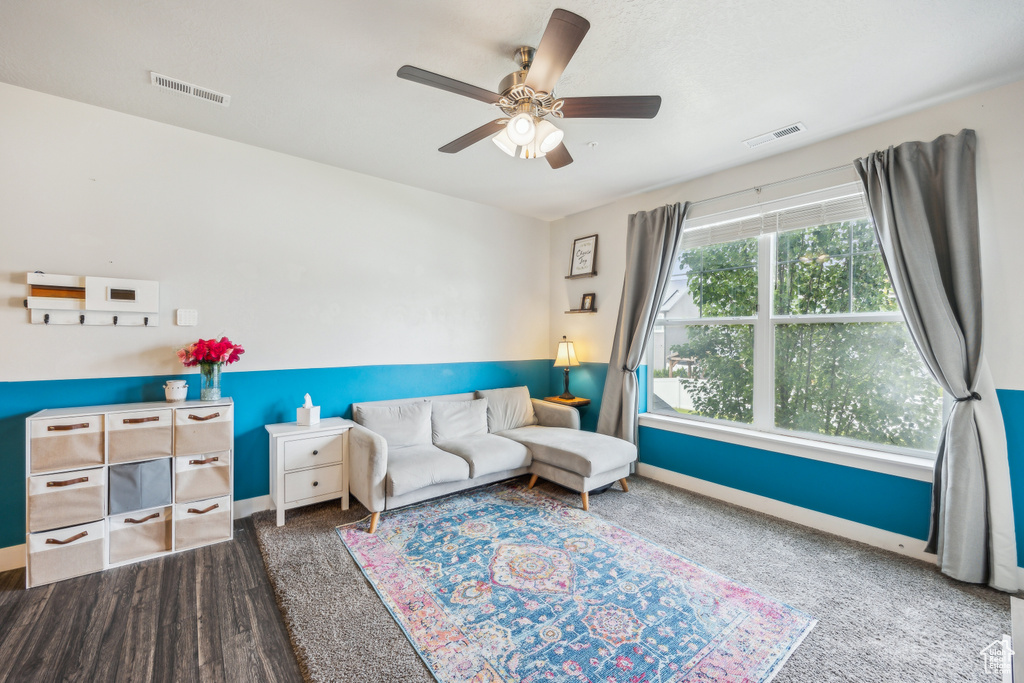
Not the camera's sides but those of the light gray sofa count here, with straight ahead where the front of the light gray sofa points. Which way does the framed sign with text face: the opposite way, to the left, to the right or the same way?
to the right

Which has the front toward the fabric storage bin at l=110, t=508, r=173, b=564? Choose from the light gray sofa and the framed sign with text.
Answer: the framed sign with text

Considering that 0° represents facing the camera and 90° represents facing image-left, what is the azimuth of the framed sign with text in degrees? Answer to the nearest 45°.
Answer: approximately 45°

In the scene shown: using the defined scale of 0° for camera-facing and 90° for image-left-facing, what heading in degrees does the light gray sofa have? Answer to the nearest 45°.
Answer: approximately 315°

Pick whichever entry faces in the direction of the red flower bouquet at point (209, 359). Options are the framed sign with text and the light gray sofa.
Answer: the framed sign with text

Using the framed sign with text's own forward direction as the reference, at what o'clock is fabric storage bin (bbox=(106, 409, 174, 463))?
The fabric storage bin is roughly at 12 o'clock from the framed sign with text.

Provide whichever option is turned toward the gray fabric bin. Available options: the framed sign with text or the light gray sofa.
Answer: the framed sign with text

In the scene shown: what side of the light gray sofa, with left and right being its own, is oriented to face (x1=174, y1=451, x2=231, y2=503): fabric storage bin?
right

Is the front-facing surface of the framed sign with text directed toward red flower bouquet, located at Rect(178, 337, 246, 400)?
yes

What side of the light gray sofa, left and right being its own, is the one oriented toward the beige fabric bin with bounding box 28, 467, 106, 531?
right

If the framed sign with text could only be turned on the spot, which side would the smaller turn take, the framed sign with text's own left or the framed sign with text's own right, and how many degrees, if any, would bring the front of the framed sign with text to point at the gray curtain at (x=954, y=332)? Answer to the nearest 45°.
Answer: approximately 90° to the framed sign with text's own left

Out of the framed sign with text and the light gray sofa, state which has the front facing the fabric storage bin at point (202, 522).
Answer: the framed sign with text

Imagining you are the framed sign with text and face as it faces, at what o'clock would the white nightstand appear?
The white nightstand is roughly at 12 o'clock from the framed sign with text.

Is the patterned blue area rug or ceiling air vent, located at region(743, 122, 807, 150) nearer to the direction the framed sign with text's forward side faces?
the patterned blue area rug

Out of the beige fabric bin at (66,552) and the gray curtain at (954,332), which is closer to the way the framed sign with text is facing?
the beige fabric bin
